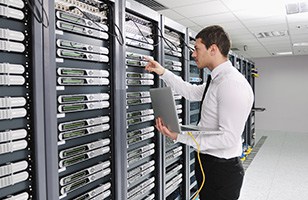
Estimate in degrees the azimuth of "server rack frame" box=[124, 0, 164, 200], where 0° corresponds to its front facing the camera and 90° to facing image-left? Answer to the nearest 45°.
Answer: approximately 315°

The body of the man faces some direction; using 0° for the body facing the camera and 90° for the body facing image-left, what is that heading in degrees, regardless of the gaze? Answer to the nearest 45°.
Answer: approximately 90°

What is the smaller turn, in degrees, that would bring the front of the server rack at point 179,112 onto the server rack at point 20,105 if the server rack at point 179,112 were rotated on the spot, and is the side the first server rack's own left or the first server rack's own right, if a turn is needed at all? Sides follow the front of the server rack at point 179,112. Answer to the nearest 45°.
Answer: approximately 90° to the first server rack's own right

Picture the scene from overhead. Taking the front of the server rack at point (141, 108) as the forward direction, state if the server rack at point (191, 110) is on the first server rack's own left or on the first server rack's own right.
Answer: on the first server rack's own left

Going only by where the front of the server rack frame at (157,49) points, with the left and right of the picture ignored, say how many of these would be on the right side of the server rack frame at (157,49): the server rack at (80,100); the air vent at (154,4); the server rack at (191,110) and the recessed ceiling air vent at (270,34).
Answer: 1

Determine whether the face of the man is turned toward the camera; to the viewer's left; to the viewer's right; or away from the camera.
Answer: to the viewer's left

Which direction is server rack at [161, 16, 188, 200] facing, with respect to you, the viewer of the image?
facing the viewer and to the right of the viewer

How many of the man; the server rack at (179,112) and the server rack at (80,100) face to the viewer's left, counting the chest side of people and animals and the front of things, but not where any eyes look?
1

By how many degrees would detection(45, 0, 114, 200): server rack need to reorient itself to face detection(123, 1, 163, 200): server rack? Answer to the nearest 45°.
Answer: approximately 90° to its left
